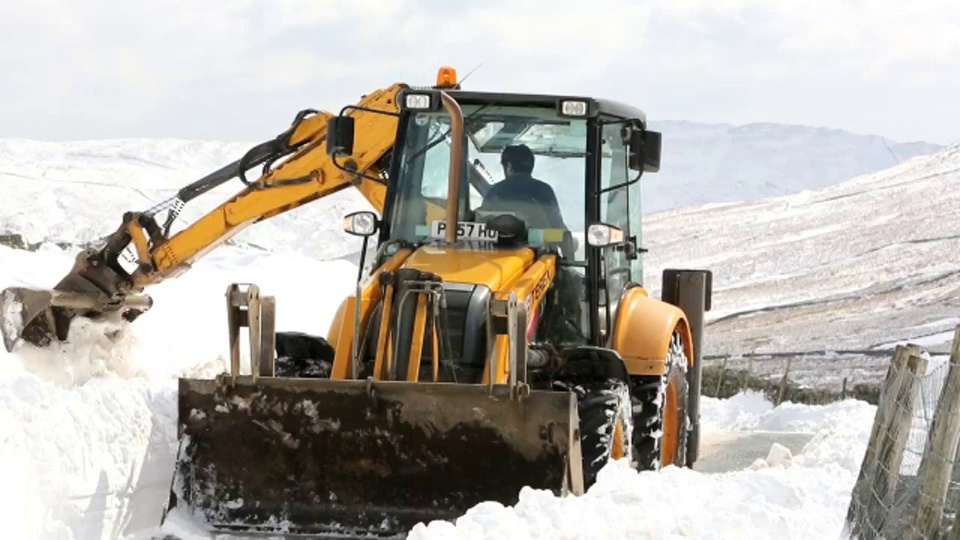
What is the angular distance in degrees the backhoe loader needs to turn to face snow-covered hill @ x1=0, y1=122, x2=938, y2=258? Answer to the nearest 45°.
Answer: approximately 135° to its right

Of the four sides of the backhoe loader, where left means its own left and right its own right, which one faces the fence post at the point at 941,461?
left

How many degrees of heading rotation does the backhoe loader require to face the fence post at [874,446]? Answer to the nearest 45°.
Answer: approximately 90° to its left

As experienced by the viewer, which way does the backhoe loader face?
facing the viewer and to the left of the viewer

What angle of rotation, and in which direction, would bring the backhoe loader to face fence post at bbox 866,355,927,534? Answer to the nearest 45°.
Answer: approximately 90° to its left

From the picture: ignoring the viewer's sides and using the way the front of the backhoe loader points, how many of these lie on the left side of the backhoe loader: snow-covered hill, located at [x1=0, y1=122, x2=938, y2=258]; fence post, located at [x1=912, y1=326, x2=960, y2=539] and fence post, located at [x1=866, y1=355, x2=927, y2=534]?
2

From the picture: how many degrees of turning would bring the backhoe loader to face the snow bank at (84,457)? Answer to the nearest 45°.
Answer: approximately 45° to its right

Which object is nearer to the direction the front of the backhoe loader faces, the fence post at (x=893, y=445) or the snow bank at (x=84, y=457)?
the snow bank
